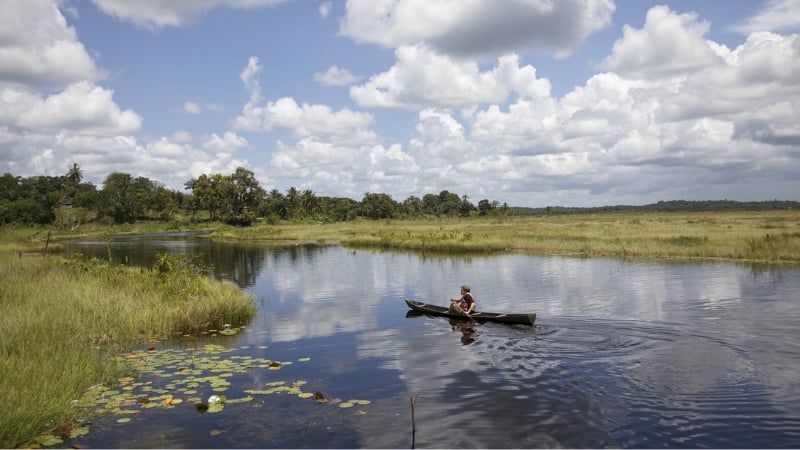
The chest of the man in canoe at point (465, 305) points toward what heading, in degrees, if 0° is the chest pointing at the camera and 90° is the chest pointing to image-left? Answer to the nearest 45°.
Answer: approximately 90°
